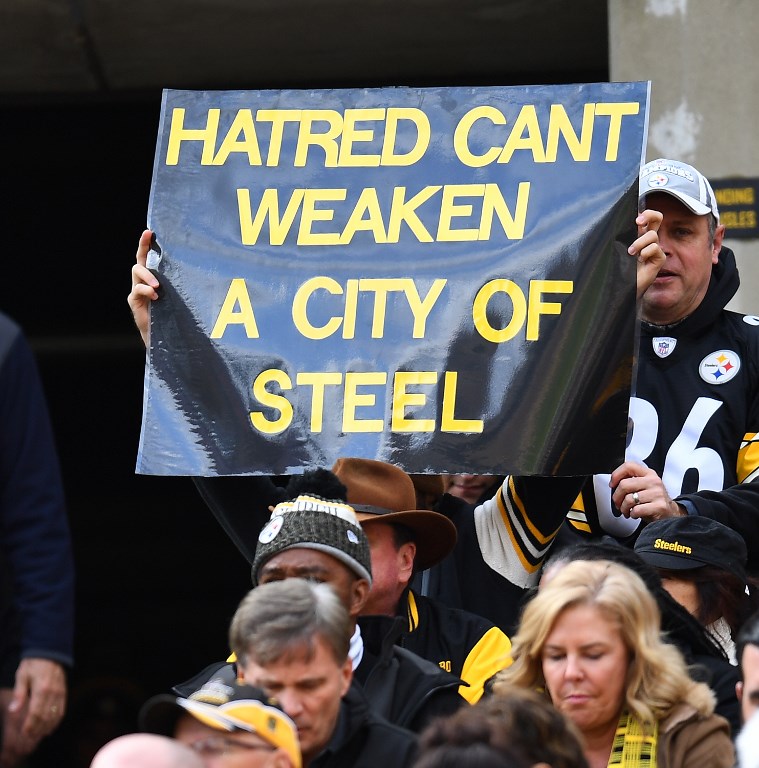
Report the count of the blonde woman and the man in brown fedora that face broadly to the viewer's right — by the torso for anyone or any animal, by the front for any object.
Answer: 0

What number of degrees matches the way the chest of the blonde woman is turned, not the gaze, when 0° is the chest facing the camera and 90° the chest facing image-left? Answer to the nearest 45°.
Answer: approximately 45°

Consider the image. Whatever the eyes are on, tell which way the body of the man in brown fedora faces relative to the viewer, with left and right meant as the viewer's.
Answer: facing the viewer and to the left of the viewer

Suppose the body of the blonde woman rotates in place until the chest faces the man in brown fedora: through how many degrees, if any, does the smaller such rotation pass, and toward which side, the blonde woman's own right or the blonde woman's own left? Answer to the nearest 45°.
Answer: approximately 90° to the blonde woman's own right

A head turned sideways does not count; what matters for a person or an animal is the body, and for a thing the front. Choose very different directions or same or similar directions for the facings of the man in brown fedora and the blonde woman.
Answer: same or similar directions

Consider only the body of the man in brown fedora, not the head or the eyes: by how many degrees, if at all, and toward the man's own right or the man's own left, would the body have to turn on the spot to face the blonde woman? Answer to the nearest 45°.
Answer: approximately 90° to the man's own left
